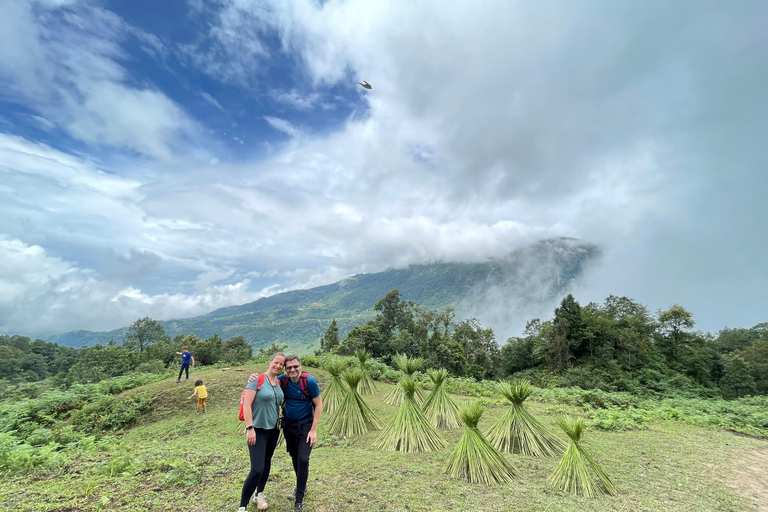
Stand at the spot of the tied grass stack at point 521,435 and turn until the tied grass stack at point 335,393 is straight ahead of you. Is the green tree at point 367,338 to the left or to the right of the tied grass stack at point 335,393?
right

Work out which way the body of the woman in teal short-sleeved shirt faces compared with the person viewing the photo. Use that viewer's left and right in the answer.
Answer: facing the viewer and to the right of the viewer

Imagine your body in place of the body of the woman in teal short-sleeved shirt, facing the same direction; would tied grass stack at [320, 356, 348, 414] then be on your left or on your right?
on your left

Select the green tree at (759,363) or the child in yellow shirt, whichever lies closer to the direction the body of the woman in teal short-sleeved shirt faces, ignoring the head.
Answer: the green tree

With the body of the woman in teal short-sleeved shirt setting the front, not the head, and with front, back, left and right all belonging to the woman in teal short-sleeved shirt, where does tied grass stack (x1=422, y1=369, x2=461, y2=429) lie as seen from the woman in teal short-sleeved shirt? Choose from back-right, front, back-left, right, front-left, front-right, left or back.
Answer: left

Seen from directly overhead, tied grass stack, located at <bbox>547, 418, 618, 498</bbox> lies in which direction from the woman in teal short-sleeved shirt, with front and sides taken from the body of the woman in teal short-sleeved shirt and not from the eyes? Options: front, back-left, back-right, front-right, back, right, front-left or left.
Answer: front-left

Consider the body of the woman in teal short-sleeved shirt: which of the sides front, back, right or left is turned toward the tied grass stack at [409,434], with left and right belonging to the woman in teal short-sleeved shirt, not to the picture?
left

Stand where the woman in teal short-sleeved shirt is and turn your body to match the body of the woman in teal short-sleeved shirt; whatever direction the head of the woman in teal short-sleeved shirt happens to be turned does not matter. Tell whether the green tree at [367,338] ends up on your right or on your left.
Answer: on your left
